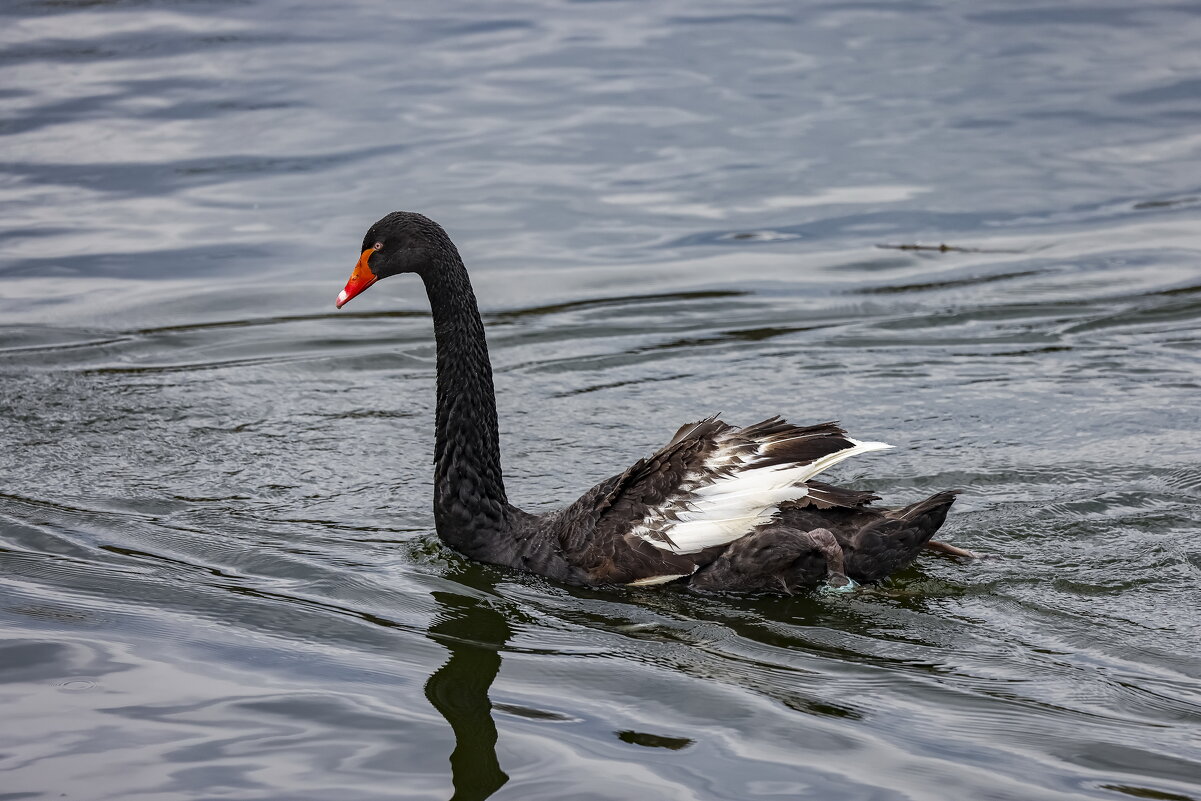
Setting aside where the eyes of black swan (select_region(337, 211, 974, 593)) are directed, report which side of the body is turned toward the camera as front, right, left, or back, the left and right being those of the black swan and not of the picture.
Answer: left
